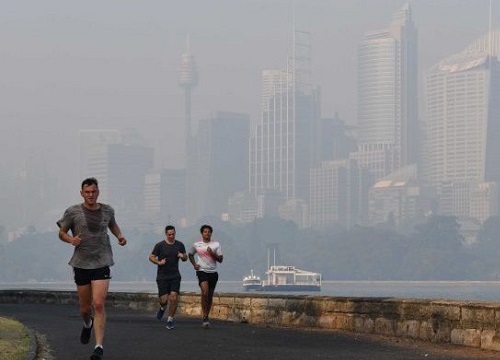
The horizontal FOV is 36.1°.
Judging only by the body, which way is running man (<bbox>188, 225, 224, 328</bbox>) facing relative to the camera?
toward the camera

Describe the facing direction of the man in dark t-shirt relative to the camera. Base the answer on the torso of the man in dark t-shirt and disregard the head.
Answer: toward the camera

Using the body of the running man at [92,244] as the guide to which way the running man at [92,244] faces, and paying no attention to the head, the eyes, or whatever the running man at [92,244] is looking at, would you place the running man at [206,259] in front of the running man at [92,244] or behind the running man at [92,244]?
behind

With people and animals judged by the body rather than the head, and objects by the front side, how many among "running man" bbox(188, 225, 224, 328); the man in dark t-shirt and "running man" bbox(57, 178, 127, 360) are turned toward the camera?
3

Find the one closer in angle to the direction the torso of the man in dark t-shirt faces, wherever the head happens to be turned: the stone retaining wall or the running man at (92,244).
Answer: the running man

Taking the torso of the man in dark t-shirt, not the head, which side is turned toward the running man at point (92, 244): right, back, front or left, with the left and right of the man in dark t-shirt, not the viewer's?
front

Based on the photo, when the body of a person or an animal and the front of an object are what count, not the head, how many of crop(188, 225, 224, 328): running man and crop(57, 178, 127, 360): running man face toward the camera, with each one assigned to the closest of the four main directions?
2

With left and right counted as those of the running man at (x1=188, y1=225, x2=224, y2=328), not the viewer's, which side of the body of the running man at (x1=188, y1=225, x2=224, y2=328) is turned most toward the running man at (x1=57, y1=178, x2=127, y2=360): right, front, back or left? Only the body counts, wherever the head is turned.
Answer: front
